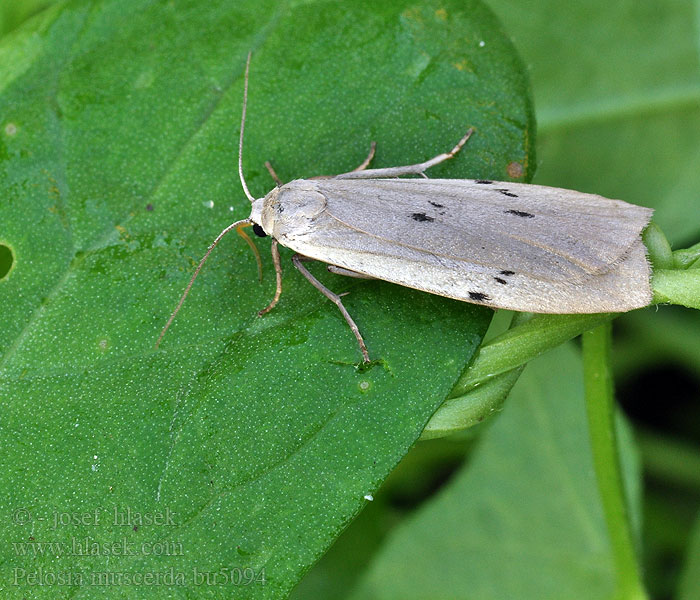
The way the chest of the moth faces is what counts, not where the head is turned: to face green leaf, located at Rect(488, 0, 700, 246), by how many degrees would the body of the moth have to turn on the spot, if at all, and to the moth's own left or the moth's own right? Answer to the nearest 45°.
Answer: approximately 135° to the moth's own right

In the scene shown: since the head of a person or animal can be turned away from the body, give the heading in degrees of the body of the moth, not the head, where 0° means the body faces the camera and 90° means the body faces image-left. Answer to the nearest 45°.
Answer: approximately 90°
